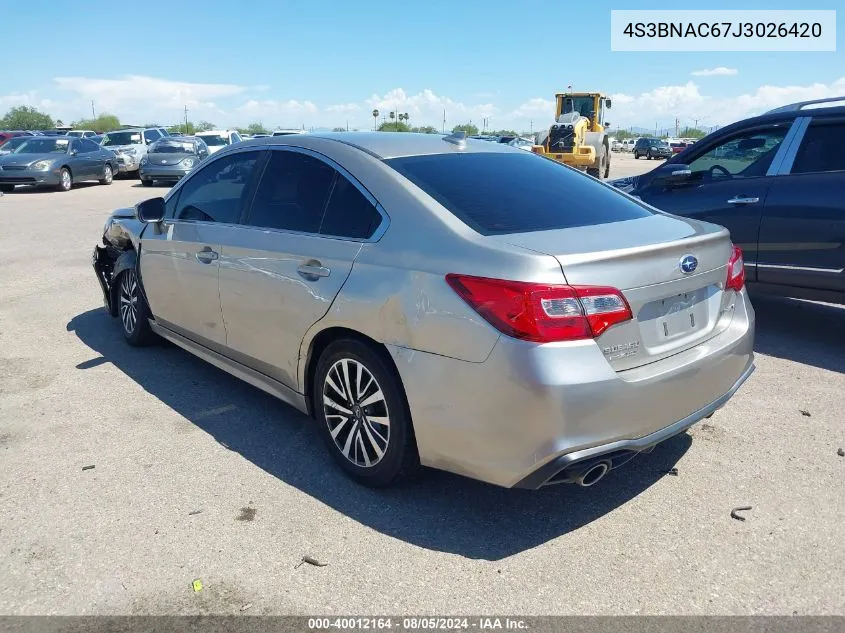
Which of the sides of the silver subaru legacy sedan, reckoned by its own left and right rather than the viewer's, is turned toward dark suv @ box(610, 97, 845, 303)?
right

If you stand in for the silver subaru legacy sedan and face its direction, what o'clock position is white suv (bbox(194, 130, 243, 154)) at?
The white suv is roughly at 1 o'clock from the silver subaru legacy sedan.

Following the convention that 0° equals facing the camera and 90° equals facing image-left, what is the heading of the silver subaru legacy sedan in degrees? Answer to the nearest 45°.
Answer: approximately 135°

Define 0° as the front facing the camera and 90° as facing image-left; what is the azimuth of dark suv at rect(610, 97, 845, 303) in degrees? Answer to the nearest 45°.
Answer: approximately 90°

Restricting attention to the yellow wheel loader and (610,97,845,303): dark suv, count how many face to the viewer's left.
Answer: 1

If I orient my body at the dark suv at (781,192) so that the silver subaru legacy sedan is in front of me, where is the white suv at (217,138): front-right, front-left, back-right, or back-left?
back-right
